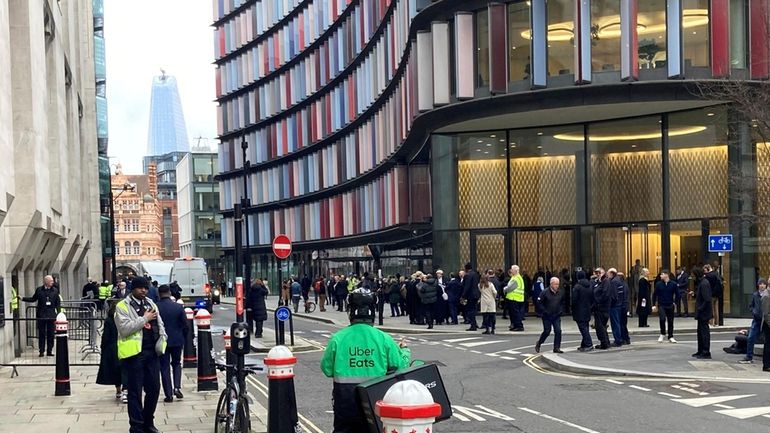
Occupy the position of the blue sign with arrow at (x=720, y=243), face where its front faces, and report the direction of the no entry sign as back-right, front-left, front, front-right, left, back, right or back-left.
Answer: front-right

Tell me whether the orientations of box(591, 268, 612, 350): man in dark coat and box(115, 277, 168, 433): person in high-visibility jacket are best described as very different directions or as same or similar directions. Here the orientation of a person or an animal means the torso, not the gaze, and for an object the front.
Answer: very different directions

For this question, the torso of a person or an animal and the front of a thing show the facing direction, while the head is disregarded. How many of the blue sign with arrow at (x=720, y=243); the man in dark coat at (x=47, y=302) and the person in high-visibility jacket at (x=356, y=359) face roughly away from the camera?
1

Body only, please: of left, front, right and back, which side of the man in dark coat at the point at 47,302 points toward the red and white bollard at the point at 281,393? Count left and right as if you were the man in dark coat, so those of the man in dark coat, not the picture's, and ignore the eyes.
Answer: front

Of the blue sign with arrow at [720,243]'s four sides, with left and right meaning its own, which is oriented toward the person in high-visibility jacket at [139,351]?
front

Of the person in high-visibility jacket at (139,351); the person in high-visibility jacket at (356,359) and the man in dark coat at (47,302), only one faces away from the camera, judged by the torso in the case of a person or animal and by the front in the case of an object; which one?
the person in high-visibility jacket at (356,359)

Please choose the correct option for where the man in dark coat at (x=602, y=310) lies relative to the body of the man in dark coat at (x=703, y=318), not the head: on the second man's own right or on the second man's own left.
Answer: on the second man's own right
